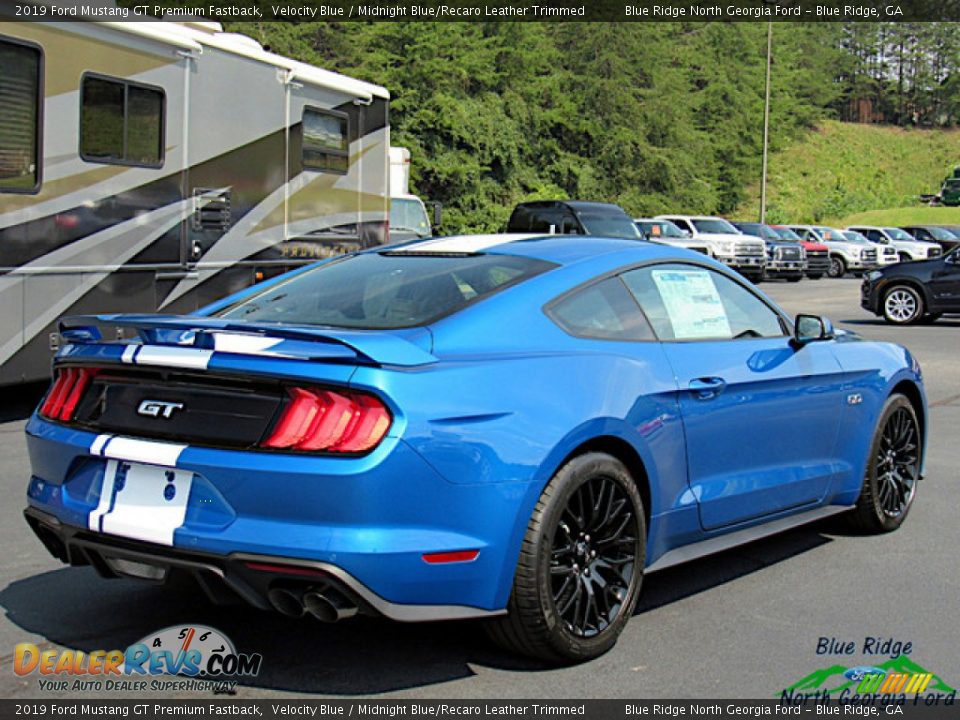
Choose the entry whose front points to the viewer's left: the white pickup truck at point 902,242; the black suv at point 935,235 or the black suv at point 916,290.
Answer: the black suv at point 916,290

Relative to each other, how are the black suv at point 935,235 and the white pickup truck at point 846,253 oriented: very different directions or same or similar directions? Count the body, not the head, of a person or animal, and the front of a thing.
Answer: same or similar directions

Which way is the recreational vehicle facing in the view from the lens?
facing the viewer and to the left of the viewer

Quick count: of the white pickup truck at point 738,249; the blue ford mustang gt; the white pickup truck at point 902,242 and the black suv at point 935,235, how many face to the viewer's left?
0

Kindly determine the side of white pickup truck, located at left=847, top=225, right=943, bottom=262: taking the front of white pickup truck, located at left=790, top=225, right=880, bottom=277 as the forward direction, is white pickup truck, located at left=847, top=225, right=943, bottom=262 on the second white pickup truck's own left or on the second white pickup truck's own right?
on the second white pickup truck's own left

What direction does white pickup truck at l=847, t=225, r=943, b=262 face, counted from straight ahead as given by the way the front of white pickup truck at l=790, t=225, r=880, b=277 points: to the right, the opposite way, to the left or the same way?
the same way

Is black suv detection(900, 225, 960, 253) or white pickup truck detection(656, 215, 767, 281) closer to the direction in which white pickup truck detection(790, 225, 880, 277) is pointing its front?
the white pickup truck

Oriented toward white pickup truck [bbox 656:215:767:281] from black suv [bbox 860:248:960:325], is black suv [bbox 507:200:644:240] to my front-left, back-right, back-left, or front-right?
front-left

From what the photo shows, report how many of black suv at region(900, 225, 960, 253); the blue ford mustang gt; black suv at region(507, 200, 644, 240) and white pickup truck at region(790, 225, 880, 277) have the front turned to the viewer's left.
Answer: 0

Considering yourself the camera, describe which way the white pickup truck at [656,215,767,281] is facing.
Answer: facing the viewer and to the right of the viewer

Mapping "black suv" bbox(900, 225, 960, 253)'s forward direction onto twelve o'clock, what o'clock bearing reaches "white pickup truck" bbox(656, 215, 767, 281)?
The white pickup truck is roughly at 2 o'clock from the black suv.

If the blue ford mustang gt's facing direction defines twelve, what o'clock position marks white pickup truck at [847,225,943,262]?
The white pickup truck is roughly at 11 o'clock from the blue ford mustang gt.

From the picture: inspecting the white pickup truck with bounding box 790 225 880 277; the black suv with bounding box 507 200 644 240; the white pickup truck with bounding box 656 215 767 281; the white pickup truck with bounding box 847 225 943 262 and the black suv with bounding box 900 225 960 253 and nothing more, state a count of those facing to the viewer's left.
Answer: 0

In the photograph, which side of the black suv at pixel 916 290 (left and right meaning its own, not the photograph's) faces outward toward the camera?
left
